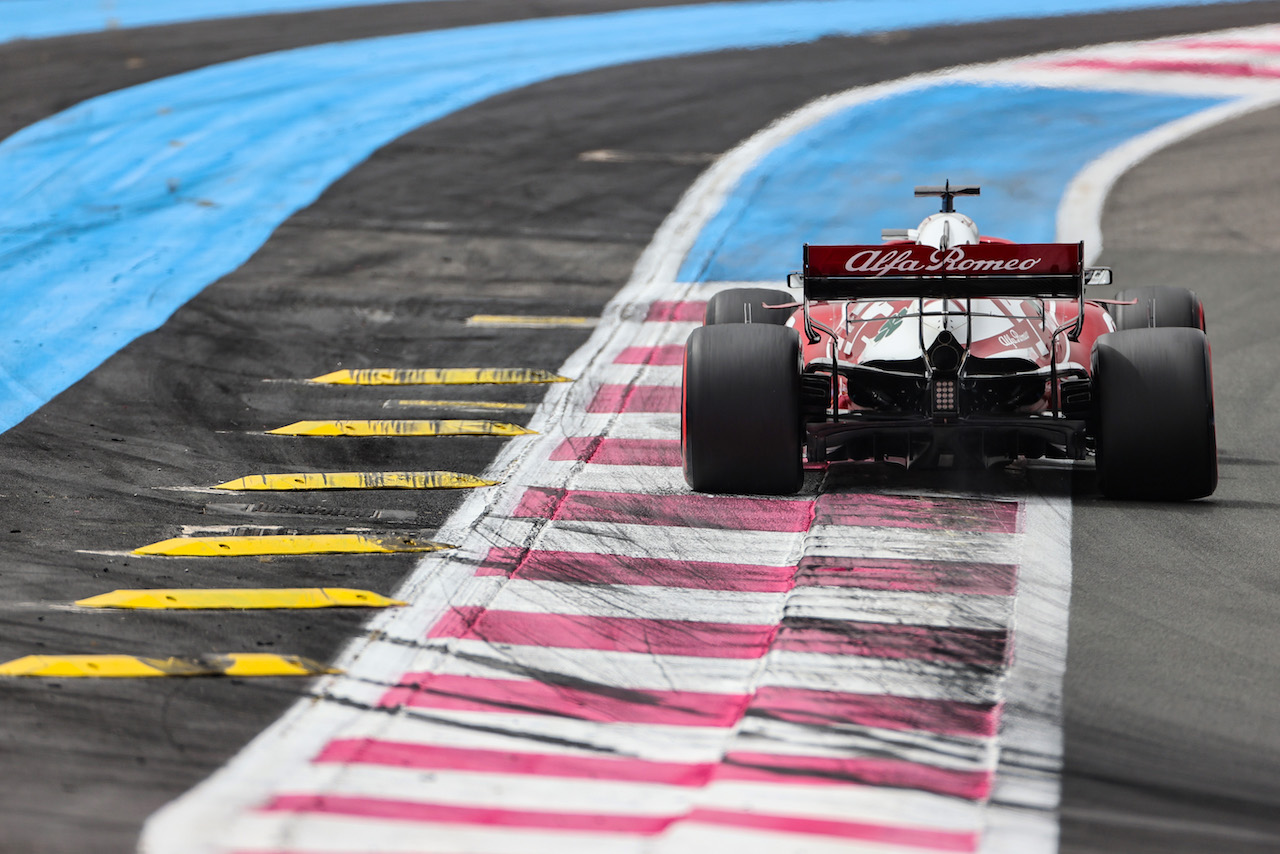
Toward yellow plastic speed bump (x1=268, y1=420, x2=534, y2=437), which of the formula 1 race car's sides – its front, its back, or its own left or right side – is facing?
left

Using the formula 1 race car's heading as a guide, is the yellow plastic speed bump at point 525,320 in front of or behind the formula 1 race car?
in front

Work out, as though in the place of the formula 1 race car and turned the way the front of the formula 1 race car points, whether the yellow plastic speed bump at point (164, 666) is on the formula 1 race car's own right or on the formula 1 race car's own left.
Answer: on the formula 1 race car's own left

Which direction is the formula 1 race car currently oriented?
away from the camera

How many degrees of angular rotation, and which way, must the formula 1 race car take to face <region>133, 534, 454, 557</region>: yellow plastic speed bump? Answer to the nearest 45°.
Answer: approximately 90° to its left

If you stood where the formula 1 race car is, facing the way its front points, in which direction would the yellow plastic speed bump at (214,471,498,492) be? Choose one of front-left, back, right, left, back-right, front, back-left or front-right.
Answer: left

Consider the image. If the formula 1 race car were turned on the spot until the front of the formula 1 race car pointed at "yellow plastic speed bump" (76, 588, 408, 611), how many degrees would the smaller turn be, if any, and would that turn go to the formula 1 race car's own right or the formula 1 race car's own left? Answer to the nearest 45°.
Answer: approximately 135° to the formula 1 race car's own left

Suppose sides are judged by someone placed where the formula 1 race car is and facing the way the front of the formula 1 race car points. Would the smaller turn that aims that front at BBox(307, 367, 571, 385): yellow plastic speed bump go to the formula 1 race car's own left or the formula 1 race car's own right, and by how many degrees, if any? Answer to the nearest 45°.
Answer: approximately 45° to the formula 1 race car's own left
